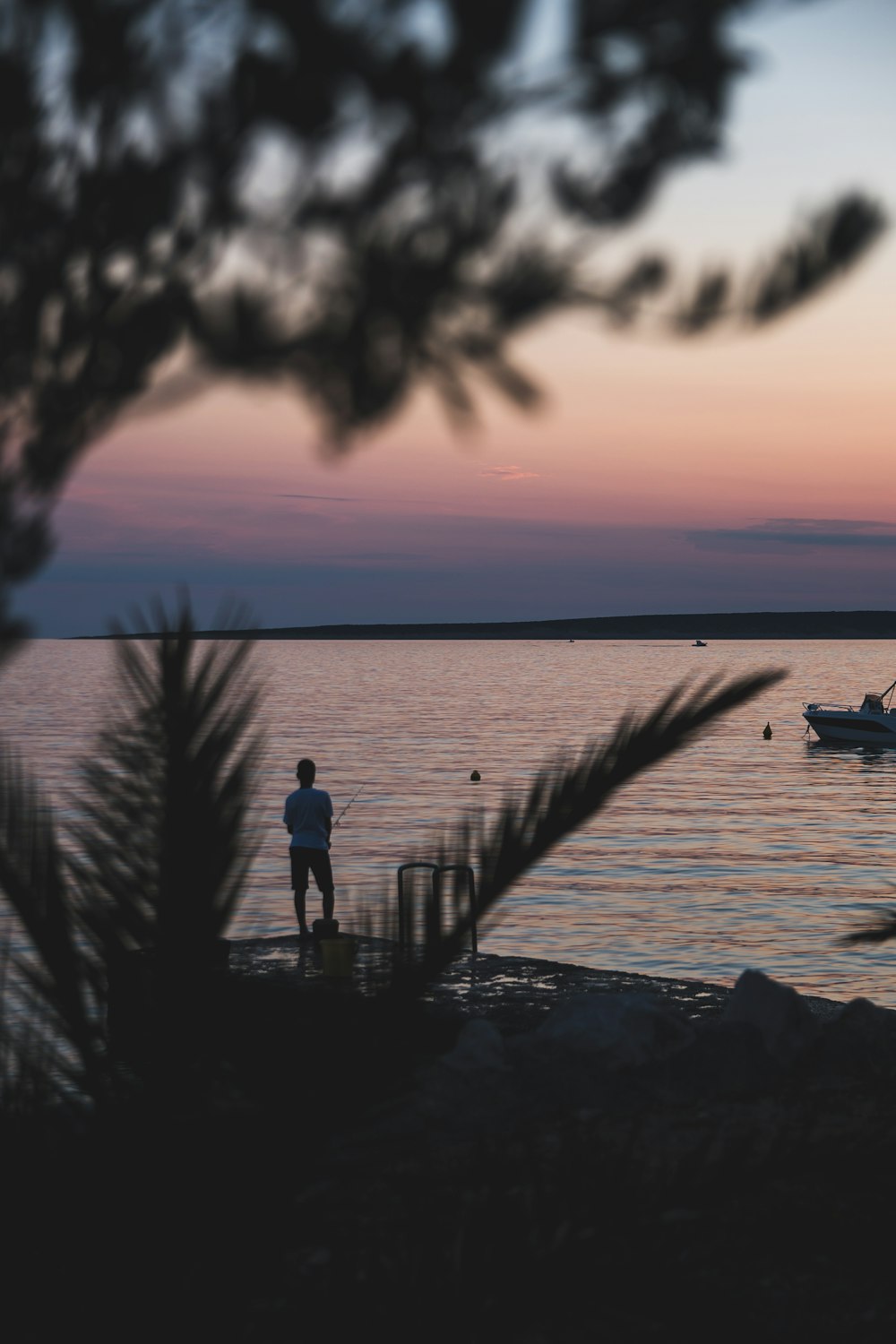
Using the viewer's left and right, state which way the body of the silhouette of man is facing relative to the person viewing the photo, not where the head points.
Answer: facing away from the viewer

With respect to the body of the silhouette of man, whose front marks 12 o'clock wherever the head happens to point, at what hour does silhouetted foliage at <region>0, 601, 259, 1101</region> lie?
The silhouetted foliage is roughly at 6 o'clock from the silhouette of man.
